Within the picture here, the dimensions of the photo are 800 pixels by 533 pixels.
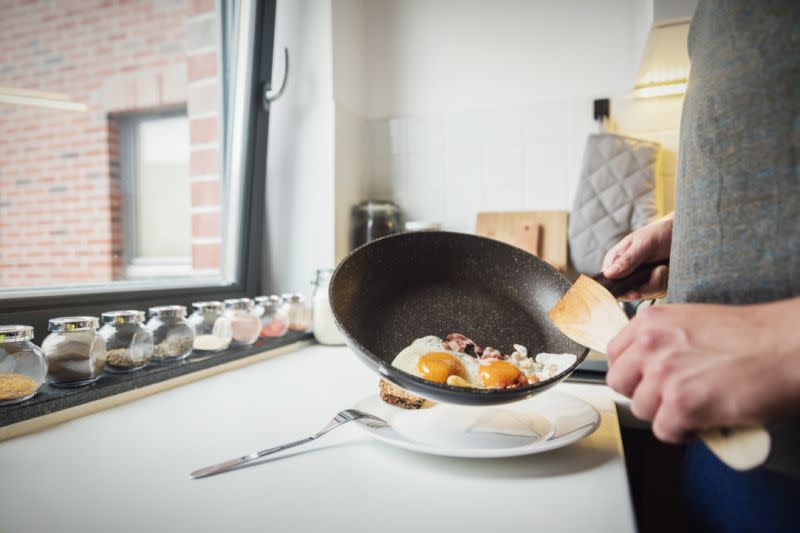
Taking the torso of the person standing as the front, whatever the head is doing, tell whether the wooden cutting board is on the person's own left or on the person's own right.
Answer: on the person's own right

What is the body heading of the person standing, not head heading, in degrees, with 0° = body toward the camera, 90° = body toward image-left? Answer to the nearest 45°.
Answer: approximately 90°
